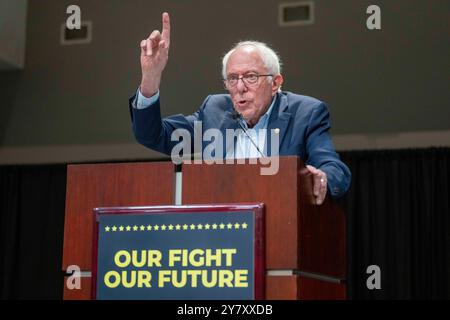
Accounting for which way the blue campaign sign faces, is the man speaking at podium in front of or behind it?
behind

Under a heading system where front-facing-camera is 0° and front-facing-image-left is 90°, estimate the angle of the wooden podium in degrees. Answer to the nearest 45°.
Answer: approximately 0°

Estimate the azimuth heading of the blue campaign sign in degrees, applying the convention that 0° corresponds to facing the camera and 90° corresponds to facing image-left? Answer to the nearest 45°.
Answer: approximately 0°

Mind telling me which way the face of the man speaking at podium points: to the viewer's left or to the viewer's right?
to the viewer's left

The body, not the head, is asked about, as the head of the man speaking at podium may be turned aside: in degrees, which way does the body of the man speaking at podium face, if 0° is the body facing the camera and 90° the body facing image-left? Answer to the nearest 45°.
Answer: approximately 45°

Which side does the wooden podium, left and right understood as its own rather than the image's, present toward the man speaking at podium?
back

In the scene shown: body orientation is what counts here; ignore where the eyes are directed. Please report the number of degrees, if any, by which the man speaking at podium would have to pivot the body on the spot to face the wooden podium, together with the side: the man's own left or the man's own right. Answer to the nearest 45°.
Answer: approximately 45° to the man's own left
